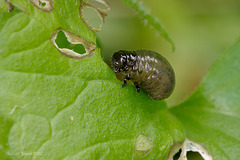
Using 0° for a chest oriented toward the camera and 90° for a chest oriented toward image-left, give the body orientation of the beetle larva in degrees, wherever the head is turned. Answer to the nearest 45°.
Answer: approximately 90°

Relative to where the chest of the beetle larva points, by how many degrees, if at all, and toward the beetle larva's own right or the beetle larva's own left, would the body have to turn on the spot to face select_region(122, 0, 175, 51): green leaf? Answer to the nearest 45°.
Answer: approximately 45° to the beetle larva's own right

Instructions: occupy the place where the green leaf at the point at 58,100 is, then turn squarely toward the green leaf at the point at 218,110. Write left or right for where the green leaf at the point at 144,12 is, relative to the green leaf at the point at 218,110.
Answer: left

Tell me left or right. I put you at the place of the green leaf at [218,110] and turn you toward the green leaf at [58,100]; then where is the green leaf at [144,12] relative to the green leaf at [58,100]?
right

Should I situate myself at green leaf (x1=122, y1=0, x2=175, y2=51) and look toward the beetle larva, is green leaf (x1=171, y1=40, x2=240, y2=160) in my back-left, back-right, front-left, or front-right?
front-left
